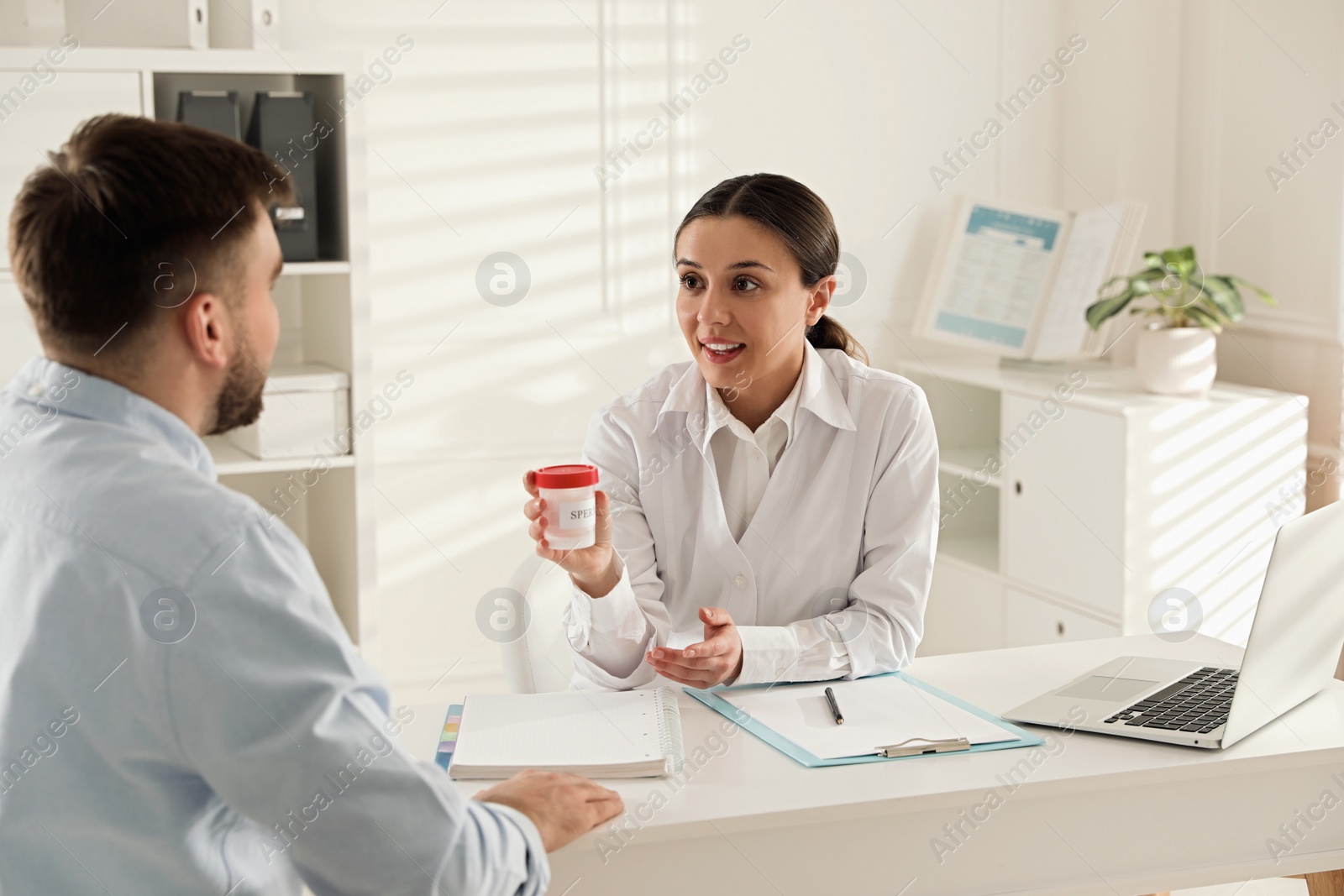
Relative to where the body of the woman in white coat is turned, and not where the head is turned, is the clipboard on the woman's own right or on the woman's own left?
on the woman's own left

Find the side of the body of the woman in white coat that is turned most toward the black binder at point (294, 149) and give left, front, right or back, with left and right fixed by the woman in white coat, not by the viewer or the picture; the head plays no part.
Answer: right

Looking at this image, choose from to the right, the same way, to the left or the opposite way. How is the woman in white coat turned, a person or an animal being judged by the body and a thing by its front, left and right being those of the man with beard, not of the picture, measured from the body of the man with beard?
the opposite way

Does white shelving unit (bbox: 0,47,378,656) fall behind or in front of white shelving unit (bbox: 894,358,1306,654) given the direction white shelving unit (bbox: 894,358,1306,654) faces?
in front

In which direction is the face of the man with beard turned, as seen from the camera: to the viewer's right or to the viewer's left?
to the viewer's right

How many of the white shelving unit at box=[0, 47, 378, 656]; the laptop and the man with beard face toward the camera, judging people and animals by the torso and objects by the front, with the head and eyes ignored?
1
